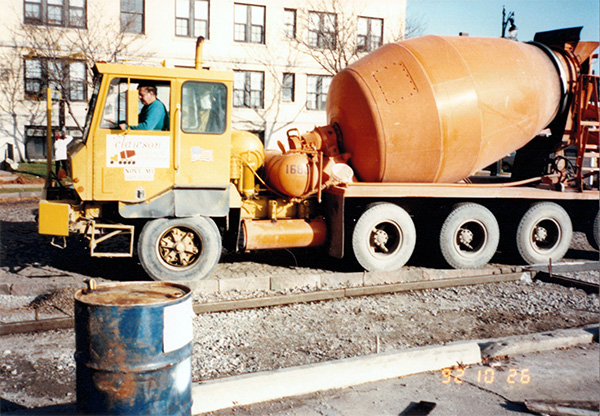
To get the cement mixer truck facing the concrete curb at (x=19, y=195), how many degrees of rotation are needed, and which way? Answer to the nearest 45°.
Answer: approximately 45° to its right

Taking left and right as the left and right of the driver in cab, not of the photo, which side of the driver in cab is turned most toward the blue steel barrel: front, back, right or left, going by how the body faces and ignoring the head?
left

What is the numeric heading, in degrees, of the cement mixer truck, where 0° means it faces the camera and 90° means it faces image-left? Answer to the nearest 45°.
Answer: approximately 90°

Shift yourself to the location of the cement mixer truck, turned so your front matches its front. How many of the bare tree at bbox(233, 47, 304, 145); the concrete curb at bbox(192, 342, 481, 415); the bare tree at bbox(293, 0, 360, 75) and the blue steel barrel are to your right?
2

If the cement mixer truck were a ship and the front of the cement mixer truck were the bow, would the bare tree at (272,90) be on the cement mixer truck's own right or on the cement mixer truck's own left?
on the cement mixer truck's own right

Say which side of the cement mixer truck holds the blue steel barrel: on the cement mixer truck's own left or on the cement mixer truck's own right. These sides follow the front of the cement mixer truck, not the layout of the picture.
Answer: on the cement mixer truck's own left

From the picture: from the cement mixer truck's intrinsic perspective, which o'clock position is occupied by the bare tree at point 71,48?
The bare tree is roughly at 2 o'clock from the cement mixer truck.

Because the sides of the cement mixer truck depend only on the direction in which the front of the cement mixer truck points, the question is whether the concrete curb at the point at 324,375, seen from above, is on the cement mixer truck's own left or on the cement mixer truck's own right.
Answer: on the cement mixer truck's own left

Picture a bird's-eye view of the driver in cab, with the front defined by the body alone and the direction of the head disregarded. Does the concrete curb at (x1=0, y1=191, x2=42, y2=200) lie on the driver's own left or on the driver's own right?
on the driver's own right

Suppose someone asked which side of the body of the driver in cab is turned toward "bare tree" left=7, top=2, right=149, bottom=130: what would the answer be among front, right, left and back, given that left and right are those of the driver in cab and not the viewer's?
right

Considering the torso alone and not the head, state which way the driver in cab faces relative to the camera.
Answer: to the viewer's left
